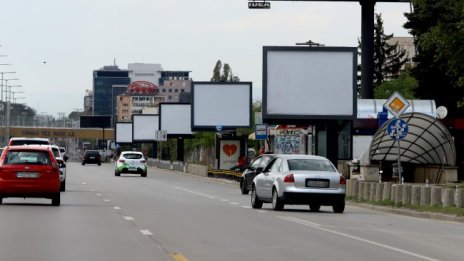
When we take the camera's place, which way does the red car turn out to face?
facing away from the viewer

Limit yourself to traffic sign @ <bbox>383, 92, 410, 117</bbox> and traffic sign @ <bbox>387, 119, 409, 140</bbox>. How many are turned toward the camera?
2

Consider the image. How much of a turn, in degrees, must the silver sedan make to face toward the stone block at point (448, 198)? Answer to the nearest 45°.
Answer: approximately 135° to its right

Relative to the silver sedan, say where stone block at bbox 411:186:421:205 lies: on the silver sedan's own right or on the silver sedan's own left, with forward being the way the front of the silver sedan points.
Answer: on the silver sedan's own right

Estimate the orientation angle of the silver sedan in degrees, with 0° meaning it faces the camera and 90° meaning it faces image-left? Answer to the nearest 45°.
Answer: approximately 135°

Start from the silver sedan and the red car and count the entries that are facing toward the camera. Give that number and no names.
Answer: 0

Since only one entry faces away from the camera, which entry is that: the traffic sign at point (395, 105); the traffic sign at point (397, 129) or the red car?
the red car

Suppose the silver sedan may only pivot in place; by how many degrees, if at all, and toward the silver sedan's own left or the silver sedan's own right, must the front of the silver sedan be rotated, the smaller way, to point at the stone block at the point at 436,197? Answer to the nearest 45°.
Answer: approximately 135° to the silver sedan's own right

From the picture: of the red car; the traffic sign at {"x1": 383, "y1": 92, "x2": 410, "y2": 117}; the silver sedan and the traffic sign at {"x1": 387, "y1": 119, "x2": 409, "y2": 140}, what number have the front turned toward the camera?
2

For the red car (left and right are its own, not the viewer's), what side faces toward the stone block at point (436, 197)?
right
